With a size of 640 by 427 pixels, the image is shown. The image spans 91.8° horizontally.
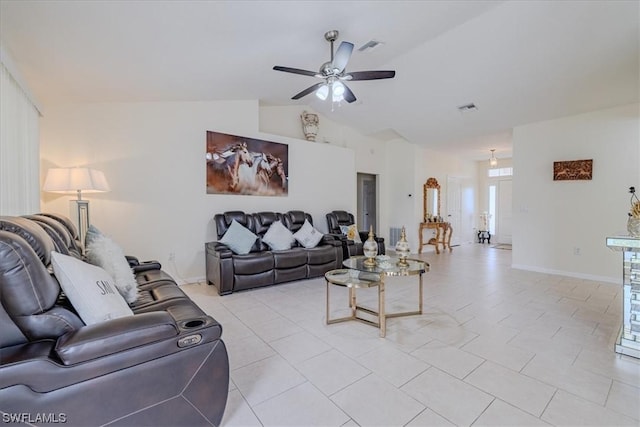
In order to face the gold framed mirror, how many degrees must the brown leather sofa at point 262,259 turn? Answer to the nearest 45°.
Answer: approximately 90° to its left

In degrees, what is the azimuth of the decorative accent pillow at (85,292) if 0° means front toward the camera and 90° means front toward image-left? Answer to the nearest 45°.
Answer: approximately 315°

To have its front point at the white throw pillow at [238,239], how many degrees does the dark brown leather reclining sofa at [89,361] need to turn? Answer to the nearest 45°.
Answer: approximately 45° to its left

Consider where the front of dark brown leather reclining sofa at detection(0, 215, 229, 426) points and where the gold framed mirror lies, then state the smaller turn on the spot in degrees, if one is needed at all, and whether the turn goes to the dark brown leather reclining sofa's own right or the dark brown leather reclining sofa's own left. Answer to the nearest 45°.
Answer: approximately 45° to the dark brown leather reclining sofa's own left

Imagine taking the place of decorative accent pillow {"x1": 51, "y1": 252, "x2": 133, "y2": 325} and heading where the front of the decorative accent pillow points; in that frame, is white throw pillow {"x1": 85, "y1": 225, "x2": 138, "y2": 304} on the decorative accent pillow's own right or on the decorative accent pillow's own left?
on the decorative accent pillow's own left

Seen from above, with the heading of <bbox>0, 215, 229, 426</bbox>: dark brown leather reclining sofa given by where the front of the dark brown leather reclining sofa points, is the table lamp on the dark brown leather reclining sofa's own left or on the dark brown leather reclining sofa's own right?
on the dark brown leather reclining sofa's own left

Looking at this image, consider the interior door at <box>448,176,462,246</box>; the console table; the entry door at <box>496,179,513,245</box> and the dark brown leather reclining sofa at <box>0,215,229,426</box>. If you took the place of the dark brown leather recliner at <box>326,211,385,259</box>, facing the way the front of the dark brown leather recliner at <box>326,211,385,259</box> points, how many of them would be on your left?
3

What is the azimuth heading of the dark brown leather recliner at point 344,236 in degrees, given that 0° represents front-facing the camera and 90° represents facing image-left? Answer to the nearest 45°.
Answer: approximately 315°

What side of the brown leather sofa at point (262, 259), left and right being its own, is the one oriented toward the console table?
left

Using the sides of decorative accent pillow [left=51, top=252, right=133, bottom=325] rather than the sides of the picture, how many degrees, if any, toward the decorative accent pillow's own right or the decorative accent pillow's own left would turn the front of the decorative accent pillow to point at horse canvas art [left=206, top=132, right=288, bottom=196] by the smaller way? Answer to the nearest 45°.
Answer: approximately 90° to the decorative accent pillow's own left

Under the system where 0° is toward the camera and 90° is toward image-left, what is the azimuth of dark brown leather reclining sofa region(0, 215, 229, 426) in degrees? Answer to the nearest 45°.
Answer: approximately 270°

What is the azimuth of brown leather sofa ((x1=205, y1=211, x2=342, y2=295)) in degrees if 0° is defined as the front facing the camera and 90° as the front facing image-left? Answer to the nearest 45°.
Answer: approximately 315°
